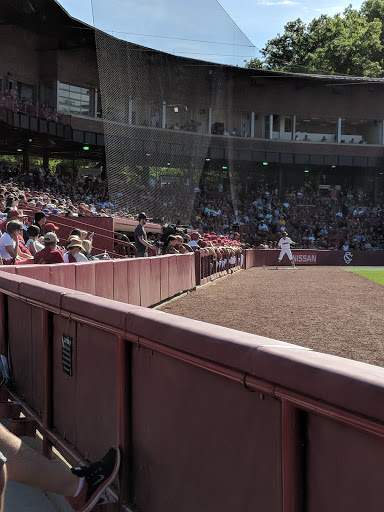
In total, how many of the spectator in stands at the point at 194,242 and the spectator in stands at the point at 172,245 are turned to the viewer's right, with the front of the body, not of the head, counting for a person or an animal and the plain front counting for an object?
2

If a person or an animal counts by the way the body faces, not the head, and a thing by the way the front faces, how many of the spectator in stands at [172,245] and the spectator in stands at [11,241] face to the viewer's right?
2

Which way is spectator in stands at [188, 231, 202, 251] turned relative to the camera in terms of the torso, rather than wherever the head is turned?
to the viewer's right

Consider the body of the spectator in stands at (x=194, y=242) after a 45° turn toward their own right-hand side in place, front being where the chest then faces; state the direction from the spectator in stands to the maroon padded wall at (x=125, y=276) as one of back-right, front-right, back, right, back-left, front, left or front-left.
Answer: front-right

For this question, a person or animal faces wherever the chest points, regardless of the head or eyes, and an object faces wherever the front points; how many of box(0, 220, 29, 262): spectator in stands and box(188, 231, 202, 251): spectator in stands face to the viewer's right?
2

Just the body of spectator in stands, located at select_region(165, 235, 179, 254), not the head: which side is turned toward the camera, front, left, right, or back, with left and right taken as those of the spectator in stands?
right

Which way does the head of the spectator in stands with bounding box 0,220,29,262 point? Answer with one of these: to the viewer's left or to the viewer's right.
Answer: to the viewer's right

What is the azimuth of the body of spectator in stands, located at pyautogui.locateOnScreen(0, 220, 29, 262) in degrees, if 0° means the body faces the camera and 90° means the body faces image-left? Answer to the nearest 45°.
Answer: approximately 270°

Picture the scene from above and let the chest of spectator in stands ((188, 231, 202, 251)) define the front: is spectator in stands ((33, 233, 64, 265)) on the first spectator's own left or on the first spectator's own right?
on the first spectator's own right

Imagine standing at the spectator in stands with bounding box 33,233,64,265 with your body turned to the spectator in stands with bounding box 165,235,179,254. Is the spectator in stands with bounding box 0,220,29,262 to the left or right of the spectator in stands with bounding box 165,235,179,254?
left
